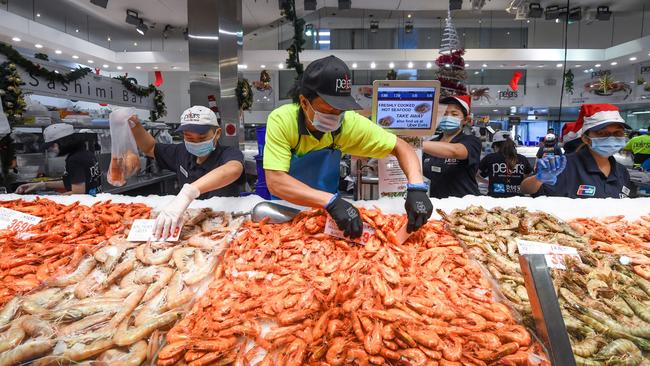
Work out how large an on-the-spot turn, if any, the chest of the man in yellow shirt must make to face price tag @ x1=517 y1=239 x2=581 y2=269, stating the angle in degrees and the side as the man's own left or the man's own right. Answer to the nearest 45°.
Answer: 0° — they already face it

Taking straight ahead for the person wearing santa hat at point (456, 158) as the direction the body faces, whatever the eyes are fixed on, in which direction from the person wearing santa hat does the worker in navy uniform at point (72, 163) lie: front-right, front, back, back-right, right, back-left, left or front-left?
front-right

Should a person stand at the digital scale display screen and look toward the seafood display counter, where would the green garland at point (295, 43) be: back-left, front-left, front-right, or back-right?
back-right

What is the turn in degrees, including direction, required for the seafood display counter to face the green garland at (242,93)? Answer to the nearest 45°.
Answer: approximately 180°

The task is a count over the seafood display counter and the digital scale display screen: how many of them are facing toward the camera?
2

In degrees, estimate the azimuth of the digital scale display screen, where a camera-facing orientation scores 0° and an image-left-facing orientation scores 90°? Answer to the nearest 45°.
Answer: approximately 0°

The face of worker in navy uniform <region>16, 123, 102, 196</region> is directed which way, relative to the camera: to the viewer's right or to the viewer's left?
to the viewer's left

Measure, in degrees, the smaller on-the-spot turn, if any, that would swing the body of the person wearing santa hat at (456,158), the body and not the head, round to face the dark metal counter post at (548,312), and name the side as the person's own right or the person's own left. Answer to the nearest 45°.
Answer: approximately 45° to the person's own left

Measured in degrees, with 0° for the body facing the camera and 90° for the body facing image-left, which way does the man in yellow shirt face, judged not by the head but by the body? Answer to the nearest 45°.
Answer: approximately 315°

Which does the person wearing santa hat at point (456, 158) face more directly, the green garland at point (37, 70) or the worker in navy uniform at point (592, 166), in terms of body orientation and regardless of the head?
the green garland
